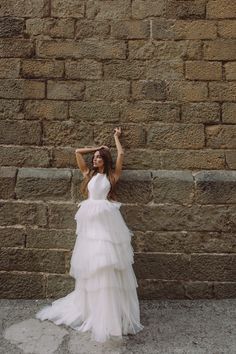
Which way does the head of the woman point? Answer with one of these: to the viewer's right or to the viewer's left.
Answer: to the viewer's left

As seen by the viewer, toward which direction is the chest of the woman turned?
toward the camera
